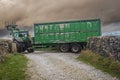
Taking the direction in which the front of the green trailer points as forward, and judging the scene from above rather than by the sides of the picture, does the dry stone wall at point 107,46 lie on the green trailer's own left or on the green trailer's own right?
on the green trailer's own left

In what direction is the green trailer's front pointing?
to the viewer's left

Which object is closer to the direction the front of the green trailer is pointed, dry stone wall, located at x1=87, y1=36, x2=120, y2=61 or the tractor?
the tractor

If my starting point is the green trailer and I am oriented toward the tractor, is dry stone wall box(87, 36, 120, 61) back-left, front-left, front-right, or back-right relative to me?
back-left
